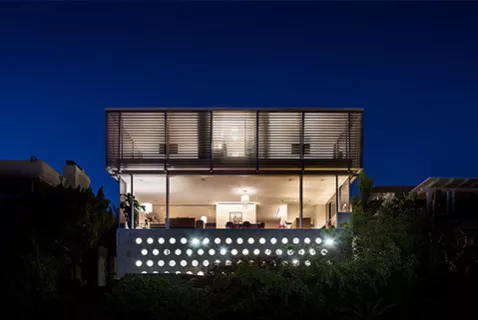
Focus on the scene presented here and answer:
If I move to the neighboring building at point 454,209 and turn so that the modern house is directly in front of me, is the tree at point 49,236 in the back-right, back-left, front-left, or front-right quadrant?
front-left

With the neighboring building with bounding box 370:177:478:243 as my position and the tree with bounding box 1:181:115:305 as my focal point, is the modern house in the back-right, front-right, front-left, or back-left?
front-right

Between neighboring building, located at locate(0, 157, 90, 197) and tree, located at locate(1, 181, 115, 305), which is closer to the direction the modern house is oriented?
the tree

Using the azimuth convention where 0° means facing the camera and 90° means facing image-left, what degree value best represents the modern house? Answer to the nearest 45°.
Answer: approximately 0°

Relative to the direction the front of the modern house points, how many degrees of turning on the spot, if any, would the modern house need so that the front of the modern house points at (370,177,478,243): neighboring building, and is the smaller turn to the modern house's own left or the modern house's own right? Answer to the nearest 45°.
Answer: approximately 45° to the modern house's own left

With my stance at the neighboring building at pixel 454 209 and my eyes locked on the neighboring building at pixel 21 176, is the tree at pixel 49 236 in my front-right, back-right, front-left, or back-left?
front-left

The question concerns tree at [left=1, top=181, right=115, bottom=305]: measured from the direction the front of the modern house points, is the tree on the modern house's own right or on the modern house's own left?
on the modern house's own right

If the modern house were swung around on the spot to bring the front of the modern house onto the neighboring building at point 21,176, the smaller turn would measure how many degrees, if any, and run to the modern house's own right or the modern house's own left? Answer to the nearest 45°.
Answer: approximately 135° to the modern house's own right
